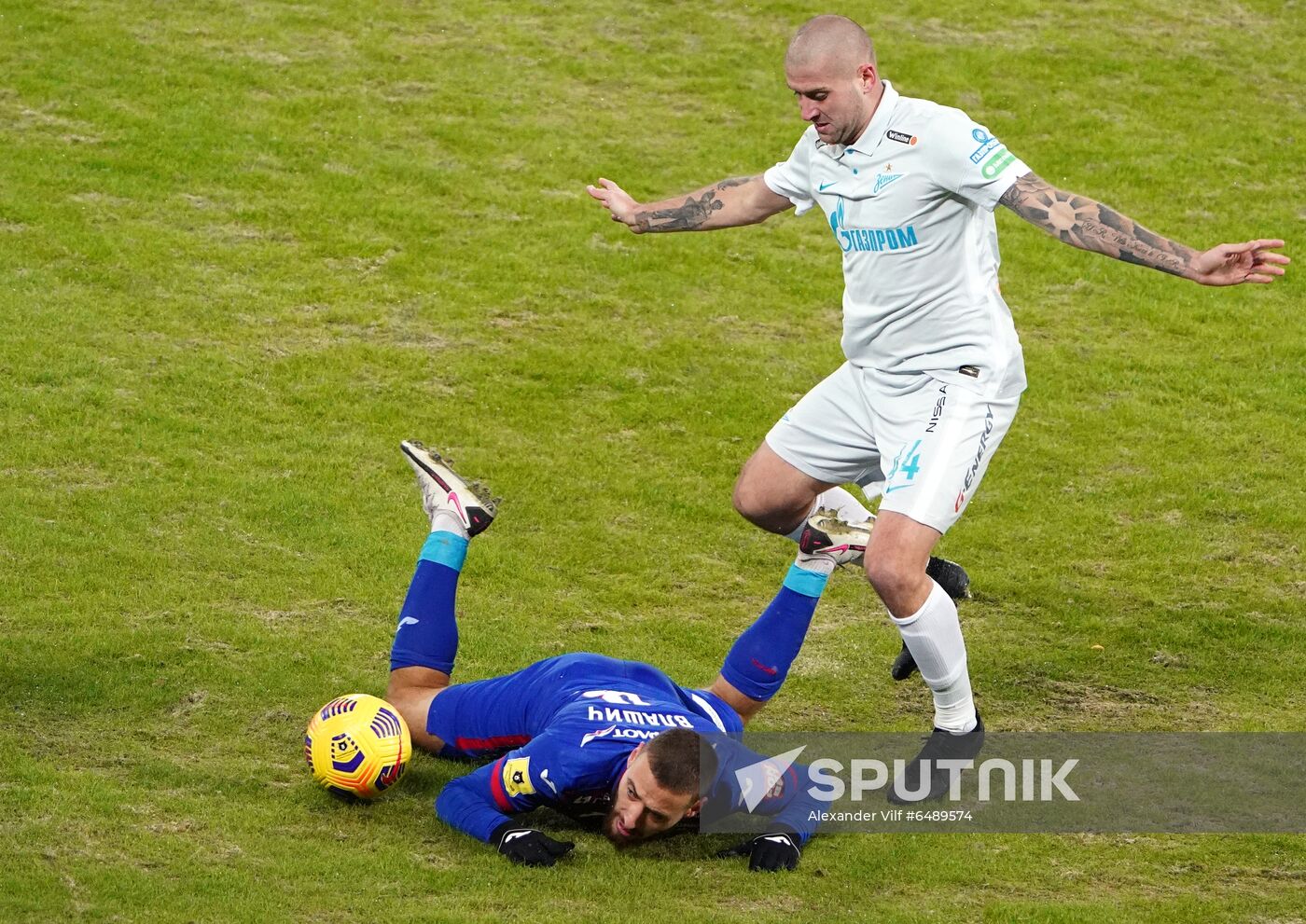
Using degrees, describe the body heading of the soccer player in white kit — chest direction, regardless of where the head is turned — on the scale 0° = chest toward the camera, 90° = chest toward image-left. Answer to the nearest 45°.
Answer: approximately 45°
